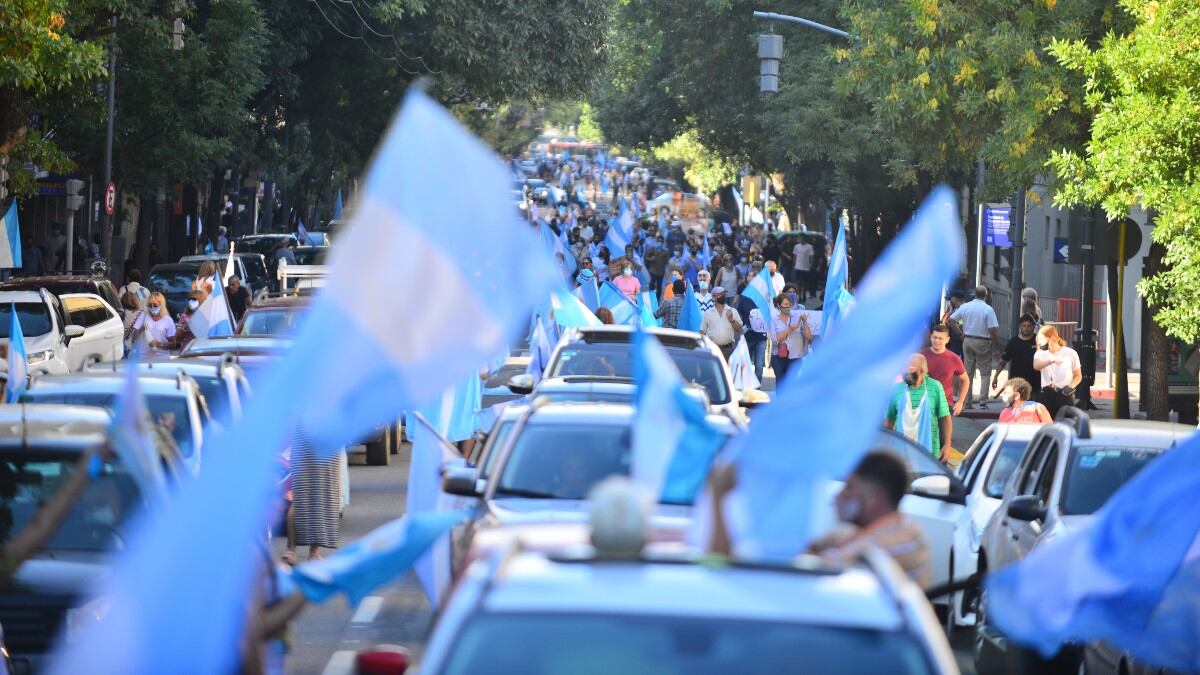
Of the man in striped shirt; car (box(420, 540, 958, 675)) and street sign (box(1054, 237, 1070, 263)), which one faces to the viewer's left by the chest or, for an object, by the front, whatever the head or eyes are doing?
the man in striped shirt

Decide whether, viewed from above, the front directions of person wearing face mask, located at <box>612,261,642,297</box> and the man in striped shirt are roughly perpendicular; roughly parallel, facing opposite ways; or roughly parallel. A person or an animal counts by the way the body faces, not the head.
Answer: roughly perpendicular

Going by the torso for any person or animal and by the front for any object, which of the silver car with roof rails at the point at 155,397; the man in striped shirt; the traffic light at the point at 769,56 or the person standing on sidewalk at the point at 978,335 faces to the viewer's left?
the man in striped shirt

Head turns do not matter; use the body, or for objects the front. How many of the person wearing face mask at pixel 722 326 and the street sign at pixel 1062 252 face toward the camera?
2

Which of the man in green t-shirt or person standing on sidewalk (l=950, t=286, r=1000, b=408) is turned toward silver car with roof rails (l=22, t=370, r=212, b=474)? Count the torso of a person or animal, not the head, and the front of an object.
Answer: the man in green t-shirt

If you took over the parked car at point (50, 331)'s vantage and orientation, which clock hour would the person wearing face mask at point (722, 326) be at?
The person wearing face mask is roughly at 8 o'clock from the parked car.
